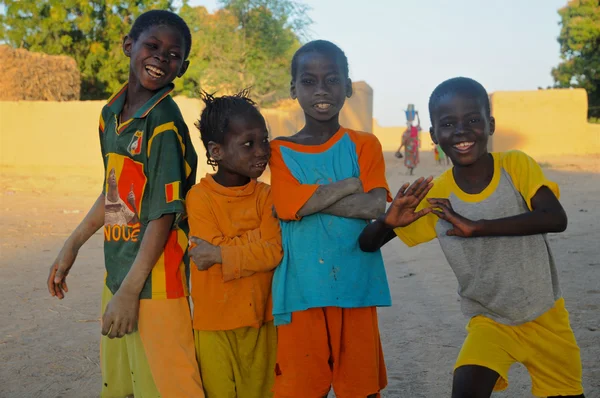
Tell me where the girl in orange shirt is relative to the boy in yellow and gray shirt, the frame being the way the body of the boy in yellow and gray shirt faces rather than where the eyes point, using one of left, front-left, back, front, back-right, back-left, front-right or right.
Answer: right

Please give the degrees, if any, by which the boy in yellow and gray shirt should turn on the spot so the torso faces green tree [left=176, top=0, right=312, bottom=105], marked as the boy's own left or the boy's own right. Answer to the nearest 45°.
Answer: approximately 180°

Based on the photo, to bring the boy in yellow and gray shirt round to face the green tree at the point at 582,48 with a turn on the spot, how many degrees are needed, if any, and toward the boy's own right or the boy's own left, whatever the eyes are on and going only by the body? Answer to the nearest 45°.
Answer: approximately 180°

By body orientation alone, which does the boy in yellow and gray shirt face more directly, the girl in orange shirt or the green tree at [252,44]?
the girl in orange shirt

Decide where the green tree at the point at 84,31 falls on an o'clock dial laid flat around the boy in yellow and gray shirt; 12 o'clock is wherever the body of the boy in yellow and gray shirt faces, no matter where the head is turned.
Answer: The green tree is roughly at 5 o'clock from the boy in yellow and gray shirt.

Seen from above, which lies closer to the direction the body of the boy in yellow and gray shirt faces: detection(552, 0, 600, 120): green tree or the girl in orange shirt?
the girl in orange shirt

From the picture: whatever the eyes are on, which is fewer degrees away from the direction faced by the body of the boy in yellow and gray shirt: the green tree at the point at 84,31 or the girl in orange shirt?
the girl in orange shirt

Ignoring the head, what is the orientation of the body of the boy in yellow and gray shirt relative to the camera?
toward the camera
